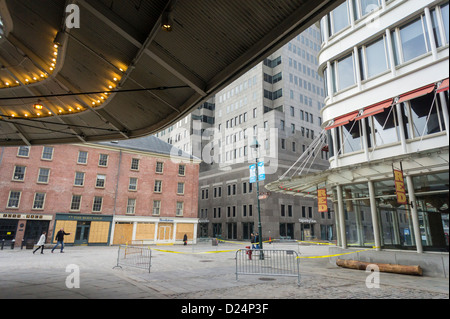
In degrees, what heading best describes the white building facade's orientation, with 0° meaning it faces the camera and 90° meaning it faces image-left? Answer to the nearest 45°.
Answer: approximately 45°

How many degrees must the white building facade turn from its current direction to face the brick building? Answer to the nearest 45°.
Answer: approximately 45° to its right

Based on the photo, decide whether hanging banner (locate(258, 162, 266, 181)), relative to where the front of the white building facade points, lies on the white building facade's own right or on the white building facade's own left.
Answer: on the white building facade's own right
